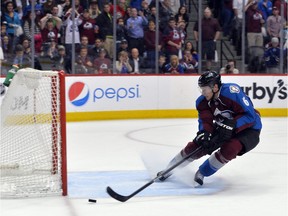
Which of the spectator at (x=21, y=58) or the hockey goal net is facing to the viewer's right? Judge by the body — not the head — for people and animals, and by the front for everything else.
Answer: the hockey goal net

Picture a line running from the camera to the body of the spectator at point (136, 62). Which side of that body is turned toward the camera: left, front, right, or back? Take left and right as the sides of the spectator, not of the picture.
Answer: front

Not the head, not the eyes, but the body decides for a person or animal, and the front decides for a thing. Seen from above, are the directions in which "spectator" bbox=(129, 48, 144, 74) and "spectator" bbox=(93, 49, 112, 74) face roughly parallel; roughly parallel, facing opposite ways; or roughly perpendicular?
roughly parallel

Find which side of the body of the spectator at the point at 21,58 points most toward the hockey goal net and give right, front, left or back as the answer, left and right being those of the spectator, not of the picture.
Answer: front

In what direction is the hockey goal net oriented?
to the viewer's right

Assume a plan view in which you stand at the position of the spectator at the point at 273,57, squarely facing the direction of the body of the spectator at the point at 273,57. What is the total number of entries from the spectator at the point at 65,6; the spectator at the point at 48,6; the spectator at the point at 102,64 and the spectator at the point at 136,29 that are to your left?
0

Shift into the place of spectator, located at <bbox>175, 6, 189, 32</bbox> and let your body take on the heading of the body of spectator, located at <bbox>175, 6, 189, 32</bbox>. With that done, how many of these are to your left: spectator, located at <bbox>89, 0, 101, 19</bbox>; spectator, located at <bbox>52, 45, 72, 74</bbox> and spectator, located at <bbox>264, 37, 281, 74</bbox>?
1

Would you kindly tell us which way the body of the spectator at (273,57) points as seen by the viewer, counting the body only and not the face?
toward the camera

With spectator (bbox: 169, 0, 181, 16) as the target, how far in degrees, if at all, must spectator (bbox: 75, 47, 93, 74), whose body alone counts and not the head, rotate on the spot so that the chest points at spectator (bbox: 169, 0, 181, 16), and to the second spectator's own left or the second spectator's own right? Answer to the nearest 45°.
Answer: approximately 135° to the second spectator's own left

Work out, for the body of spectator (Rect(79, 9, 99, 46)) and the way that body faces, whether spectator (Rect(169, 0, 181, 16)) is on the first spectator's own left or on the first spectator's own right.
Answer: on the first spectator's own left

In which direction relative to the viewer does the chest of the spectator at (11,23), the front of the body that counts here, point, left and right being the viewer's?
facing the viewer

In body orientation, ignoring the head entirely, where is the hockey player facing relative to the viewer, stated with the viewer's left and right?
facing the viewer and to the left of the viewer

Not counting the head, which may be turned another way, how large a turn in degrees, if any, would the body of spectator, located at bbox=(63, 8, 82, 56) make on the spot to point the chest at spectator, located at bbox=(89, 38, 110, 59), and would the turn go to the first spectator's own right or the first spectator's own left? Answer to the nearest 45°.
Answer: approximately 90° to the first spectator's own left

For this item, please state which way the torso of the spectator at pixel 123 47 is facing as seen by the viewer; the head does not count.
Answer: toward the camera

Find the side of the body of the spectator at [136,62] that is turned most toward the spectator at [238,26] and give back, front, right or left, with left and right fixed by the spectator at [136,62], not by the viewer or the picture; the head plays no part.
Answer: left

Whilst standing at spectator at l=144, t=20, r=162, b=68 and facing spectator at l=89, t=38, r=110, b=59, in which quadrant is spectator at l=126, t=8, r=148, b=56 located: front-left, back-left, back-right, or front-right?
front-right

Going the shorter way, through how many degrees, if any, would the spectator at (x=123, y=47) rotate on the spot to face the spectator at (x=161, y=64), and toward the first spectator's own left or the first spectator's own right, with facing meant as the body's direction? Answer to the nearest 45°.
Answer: approximately 90° to the first spectator's own left

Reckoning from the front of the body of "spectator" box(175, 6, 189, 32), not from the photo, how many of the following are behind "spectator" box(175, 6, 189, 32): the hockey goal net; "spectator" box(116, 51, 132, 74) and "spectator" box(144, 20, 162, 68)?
0
